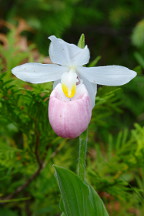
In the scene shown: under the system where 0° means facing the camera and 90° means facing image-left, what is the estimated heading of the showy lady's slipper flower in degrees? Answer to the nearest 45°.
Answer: approximately 0°
